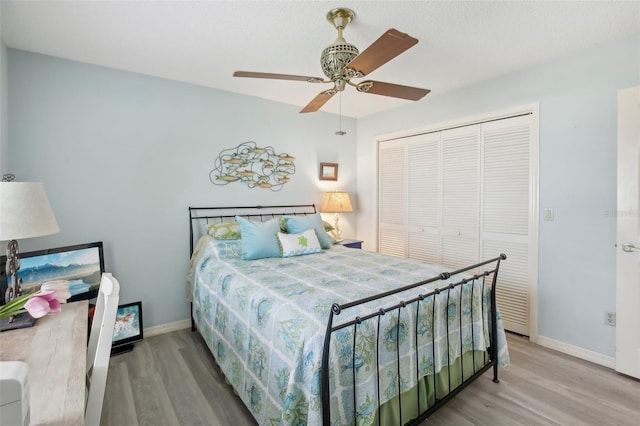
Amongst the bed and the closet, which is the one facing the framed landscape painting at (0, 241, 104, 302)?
the closet

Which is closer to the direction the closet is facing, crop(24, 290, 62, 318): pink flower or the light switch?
the pink flower

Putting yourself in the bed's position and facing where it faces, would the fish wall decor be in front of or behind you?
behind

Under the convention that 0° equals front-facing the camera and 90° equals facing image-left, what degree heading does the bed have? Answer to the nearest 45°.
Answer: approximately 315°

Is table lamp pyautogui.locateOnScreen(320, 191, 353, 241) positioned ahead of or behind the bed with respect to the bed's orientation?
behind

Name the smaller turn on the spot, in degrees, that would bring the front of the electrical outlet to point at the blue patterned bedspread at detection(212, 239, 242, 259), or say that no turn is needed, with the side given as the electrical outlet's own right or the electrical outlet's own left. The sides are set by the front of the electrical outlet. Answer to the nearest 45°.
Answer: approximately 45° to the electrical outlet's own right

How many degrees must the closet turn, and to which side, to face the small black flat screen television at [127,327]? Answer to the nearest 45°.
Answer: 0° — it already faces it

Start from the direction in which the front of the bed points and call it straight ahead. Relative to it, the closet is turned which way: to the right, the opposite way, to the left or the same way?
to the right

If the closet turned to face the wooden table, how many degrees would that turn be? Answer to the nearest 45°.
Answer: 0° — it already faces it

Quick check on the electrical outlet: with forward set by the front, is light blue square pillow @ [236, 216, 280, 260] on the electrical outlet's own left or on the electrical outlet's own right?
on the electrical outlet's own right

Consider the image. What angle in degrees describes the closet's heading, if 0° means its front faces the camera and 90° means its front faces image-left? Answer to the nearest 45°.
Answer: approximately 45°
